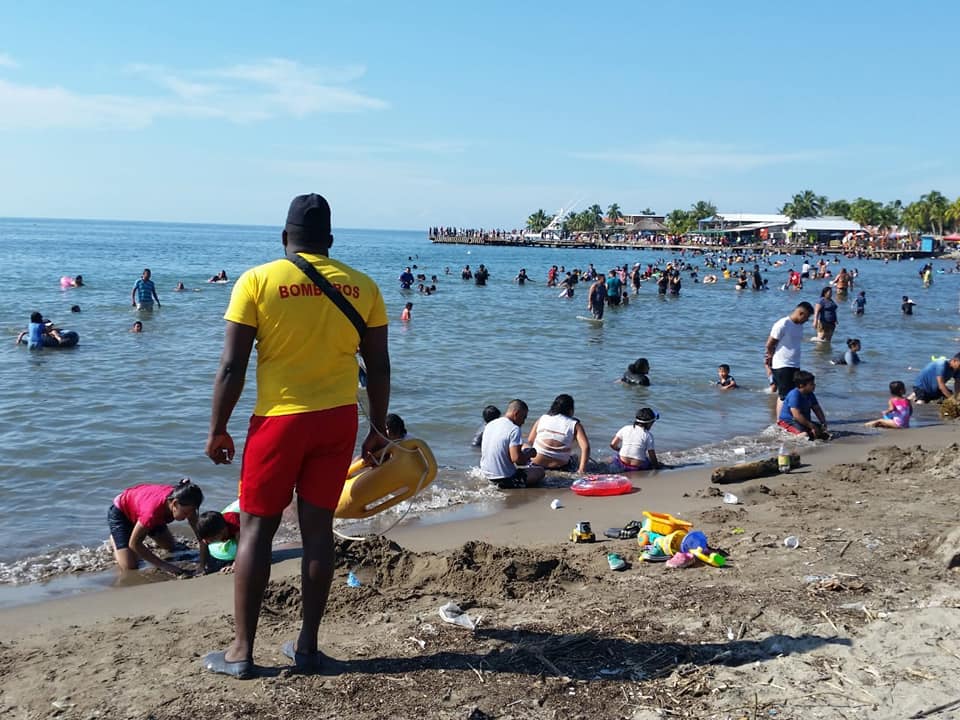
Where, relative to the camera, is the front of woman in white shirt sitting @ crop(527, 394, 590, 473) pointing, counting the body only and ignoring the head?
away from the camera

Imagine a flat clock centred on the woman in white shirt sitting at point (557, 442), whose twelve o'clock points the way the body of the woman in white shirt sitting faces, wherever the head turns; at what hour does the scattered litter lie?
The scattered litter is roughly at 6 o'clock from the woman in white shirt sitting.

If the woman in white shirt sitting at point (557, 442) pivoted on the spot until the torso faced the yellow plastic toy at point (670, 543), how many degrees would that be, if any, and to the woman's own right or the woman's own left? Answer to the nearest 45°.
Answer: approximately 180°

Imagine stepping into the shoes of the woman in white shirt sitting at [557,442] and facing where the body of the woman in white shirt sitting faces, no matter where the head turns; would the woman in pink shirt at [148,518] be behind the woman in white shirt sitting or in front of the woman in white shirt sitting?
behind

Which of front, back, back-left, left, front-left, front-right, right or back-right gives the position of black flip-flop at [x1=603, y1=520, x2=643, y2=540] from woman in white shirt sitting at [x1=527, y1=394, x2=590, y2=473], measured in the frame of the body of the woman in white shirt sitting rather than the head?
back

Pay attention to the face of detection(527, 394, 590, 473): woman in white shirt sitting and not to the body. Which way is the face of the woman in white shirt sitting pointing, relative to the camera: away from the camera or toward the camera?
away from the camera

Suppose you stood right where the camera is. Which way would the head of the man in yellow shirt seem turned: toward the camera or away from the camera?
away from the camera

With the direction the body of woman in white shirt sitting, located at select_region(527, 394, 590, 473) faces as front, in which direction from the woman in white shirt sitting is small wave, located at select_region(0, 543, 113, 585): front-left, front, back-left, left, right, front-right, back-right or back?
back-left
